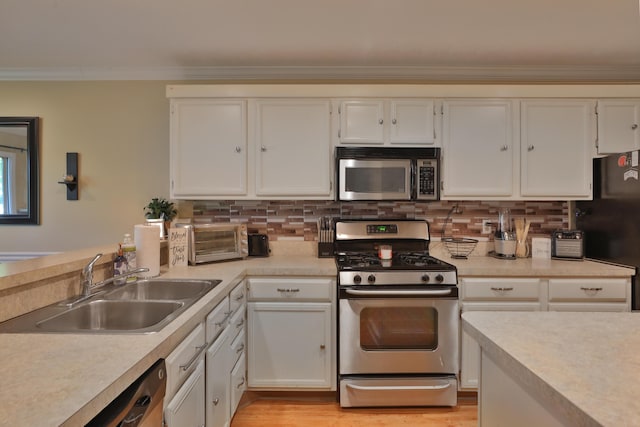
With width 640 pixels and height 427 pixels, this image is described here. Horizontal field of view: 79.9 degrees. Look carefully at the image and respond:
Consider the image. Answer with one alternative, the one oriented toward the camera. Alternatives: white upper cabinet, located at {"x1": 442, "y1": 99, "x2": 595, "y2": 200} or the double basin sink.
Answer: the white upper cabinet

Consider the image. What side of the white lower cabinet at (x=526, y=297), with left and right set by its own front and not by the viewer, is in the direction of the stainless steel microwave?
right

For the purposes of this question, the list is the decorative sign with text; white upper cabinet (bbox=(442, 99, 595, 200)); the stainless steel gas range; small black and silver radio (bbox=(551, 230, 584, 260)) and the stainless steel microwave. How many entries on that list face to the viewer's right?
0

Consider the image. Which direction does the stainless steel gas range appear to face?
toward the camera

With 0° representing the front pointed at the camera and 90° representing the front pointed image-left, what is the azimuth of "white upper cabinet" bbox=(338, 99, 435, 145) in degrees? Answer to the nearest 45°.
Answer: approximately 0°

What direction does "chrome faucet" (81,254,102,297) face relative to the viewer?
to the viewer's right

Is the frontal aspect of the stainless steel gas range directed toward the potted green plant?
no

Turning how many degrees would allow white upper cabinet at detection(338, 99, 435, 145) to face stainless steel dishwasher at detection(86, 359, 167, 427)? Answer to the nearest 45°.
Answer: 0° — it already faces it

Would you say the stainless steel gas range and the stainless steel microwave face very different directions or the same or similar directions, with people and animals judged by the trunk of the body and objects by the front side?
same or similar directions

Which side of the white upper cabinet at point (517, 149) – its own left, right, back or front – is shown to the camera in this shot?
front

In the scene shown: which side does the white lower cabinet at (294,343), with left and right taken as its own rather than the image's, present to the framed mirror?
right

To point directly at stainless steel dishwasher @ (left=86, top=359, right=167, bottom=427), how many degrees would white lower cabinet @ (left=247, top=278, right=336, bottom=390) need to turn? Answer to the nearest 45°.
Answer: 0° — it already faces it

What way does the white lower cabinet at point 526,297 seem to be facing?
toward the camera

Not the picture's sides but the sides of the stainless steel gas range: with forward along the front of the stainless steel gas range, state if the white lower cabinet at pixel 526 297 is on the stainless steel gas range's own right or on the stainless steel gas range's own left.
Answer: on the stainless steel gas range's own left

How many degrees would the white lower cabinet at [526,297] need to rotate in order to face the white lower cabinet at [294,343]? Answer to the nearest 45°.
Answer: approximately 45° to its right

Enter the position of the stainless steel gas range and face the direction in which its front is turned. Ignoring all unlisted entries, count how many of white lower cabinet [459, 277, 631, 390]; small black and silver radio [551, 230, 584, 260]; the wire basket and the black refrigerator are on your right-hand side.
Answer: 0

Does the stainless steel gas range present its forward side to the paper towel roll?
no
